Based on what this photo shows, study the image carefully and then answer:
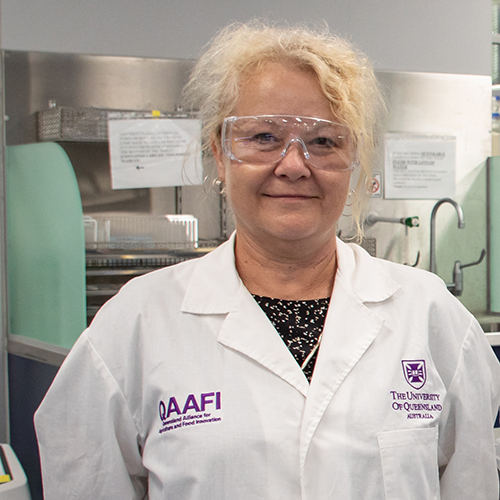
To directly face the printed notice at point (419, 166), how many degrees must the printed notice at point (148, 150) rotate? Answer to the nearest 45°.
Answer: approximately 90° to its left

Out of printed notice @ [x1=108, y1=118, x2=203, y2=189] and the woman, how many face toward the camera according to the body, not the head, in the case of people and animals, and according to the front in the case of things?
2

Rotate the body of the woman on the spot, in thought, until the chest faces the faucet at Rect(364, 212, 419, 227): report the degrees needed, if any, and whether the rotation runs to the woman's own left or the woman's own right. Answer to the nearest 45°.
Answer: approximately 180°

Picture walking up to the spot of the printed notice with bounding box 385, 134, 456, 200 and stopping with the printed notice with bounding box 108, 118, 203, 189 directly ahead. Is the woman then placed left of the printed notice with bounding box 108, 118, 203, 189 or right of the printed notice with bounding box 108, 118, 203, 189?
left

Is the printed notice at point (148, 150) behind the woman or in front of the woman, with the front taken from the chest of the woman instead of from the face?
behind

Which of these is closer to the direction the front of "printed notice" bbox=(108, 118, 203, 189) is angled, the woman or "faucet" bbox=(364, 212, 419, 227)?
the woman

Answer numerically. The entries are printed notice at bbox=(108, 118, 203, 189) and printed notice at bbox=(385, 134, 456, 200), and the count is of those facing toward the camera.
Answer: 2
